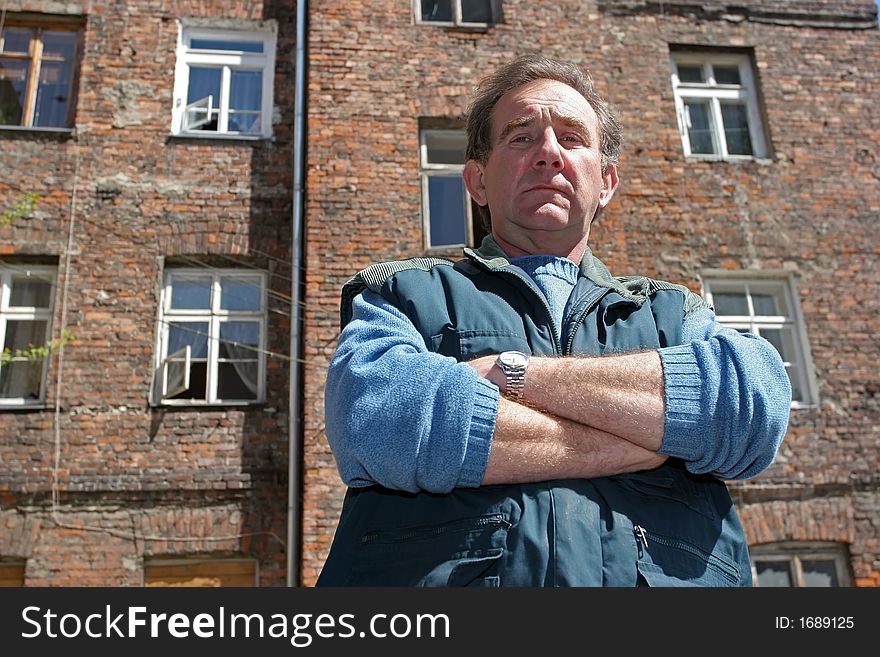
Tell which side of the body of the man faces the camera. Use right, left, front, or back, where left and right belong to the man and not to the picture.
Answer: front

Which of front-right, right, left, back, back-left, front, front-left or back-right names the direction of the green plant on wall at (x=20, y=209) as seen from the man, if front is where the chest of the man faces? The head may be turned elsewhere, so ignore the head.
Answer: back-right

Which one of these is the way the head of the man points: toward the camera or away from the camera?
toward the camera

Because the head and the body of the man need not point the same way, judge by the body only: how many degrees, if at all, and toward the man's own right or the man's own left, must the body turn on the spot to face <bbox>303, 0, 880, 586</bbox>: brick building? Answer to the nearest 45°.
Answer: approximately 180°
